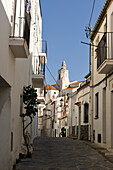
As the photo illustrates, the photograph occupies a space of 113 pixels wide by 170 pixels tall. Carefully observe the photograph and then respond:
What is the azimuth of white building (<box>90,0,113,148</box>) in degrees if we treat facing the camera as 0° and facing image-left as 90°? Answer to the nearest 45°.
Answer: approximately 90°
